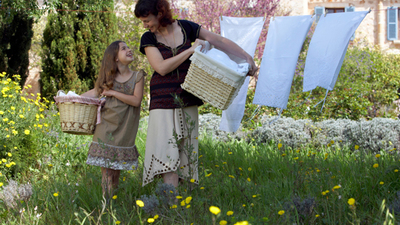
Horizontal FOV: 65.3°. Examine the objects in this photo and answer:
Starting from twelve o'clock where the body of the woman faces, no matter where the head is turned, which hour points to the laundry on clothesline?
The laundry on clothesline is roughly at 7 o'clock from the woman.

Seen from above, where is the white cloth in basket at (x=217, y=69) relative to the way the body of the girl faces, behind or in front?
in front

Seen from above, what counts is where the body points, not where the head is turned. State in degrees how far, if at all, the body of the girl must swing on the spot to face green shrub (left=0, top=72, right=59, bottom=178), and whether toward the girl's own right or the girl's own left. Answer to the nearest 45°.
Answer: approximately 135° to the girl's own right

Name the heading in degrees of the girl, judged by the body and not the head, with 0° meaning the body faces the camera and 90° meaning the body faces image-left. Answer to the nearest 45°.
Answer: approximately 0°

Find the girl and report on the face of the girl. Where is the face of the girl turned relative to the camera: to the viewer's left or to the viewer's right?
to the viewer's right

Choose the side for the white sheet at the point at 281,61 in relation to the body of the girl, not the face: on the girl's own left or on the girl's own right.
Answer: on the girl's own left

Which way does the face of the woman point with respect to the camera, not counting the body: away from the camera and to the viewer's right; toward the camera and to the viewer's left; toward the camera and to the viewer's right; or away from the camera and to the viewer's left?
toward the camera and to the viewer's left

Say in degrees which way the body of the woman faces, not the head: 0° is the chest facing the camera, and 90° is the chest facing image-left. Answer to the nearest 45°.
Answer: approximately 0°

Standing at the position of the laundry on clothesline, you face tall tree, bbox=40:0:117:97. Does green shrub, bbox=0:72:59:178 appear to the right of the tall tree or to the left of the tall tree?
left

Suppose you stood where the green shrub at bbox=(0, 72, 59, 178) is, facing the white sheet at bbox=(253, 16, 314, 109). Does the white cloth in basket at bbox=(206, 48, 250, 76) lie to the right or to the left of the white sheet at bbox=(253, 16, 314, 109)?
right
